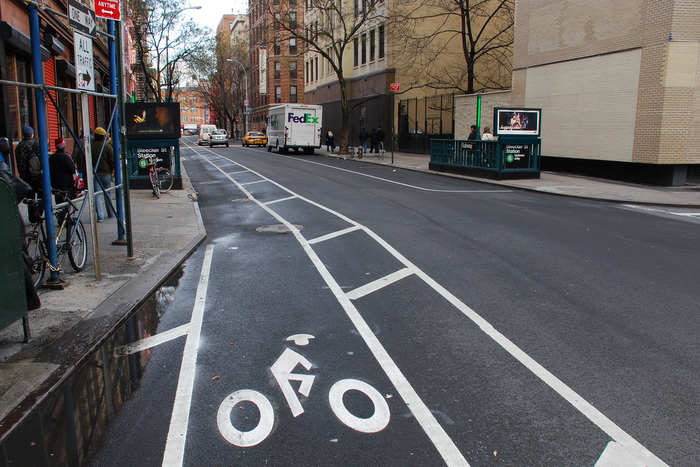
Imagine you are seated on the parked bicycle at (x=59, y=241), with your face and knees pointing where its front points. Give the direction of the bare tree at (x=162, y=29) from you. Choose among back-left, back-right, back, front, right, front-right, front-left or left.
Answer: front-left

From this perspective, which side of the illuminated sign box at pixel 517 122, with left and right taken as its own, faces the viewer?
front

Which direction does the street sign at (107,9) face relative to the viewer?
toward the camera

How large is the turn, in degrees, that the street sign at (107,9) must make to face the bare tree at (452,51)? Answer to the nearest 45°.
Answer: approximately 135° to its left

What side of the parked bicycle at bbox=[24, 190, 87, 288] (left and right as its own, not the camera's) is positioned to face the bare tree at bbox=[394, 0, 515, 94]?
front

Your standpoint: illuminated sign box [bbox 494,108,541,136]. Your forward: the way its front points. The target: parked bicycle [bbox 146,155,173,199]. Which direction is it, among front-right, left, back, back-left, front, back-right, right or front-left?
front-right

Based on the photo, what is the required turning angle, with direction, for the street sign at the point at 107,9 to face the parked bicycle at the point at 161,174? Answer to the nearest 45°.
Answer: approximately 180°

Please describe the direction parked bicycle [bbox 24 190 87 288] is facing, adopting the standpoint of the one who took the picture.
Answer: facing away from the viewer and to the right of the viewer

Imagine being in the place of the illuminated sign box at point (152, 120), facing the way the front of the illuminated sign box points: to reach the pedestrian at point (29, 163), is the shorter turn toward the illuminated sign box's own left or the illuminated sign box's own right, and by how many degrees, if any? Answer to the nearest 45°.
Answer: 0° — it already faces them

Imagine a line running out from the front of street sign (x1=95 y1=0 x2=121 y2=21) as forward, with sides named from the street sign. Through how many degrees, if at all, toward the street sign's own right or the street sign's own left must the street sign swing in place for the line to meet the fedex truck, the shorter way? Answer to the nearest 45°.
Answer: approximately 180°

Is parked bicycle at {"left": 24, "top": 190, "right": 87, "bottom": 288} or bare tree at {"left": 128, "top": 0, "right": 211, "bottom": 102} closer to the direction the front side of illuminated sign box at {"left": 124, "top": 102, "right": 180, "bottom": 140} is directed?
the parked bicycle

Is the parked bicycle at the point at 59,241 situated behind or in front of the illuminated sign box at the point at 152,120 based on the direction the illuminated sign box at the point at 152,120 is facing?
in front

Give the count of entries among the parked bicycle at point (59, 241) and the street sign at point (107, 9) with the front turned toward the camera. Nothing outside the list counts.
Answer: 1

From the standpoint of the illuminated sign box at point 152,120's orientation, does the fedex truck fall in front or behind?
behind

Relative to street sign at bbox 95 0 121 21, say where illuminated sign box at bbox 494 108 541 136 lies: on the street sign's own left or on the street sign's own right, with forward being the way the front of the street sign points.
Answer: on the street sign's own left

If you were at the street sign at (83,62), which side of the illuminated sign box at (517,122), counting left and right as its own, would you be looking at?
front
